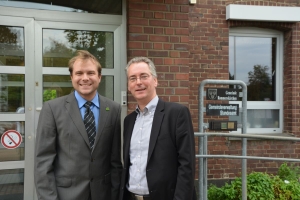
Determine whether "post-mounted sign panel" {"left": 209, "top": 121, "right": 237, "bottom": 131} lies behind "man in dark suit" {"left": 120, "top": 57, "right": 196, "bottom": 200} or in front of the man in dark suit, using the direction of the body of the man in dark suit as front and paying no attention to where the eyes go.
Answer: behind

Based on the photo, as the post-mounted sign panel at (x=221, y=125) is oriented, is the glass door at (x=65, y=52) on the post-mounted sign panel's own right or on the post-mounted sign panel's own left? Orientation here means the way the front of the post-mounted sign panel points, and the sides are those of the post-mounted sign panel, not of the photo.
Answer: on the post-mounted sign panel's own right

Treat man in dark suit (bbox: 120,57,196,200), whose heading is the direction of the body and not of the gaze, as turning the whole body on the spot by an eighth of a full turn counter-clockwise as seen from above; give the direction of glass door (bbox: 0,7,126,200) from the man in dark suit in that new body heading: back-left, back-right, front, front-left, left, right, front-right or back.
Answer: back-right

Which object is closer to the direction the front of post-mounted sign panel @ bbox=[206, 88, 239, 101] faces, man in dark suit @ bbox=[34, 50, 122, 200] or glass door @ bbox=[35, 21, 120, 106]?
the man in dark suit

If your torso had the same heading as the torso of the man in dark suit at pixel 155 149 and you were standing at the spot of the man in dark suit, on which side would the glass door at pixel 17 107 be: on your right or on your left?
on your right

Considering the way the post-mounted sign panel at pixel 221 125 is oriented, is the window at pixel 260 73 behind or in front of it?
behind

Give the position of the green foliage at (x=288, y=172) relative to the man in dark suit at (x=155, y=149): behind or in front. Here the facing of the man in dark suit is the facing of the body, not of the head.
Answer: behind

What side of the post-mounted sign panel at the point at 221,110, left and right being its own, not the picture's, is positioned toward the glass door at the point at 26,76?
right

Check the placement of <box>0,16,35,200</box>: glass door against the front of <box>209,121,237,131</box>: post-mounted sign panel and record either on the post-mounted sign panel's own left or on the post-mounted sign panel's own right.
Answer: on the post-mounted sign panel's own right
